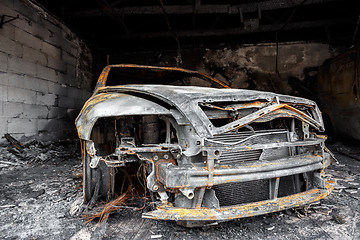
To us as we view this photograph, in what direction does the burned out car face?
facing the viewer and to the right of the viewer
